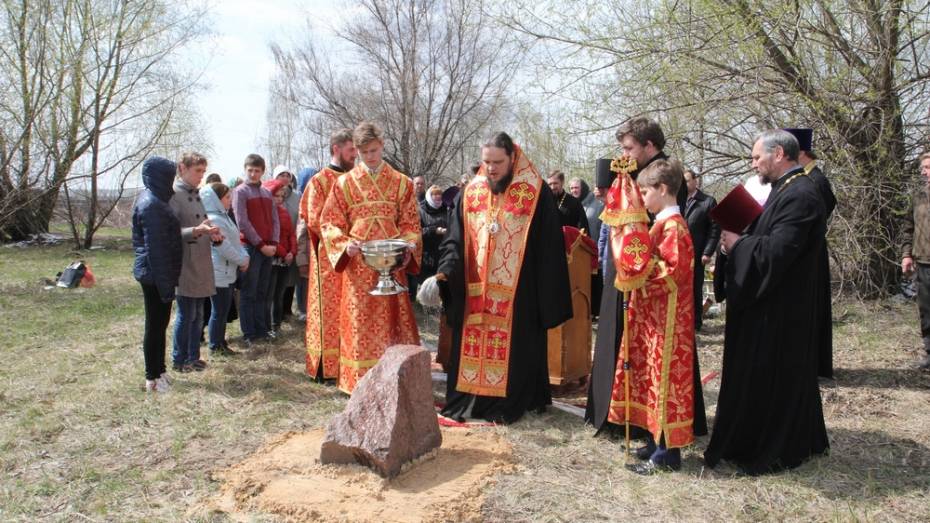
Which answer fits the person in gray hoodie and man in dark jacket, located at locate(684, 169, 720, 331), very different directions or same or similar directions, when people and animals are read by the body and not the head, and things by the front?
very different directions

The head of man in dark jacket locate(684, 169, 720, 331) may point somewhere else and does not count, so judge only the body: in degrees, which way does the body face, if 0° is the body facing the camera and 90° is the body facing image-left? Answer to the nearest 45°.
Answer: approximately 45°

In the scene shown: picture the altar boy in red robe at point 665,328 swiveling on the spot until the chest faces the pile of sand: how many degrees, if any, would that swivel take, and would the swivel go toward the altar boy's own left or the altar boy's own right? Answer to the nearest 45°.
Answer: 0° — they already face it

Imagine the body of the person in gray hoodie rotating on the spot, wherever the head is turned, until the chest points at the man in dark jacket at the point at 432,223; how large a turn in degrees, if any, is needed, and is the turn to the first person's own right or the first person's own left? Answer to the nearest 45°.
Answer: approximately 45° to the first person's own left

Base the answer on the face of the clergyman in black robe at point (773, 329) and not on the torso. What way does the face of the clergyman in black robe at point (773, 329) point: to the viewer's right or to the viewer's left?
to the viewer's left

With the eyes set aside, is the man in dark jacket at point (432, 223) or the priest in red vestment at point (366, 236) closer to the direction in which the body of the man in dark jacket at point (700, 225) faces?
the priest in red vestment

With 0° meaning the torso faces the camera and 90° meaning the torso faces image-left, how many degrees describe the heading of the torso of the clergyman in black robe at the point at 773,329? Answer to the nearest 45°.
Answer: approximately 90°

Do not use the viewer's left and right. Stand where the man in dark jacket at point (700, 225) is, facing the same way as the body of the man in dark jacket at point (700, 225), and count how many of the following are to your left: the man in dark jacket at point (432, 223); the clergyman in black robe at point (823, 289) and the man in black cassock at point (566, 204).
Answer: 1

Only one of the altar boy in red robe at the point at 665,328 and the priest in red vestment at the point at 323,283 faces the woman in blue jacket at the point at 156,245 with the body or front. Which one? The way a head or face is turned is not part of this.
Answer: the altar boy in red robe

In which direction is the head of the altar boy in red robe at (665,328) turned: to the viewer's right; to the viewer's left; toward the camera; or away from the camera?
to the viewer's left

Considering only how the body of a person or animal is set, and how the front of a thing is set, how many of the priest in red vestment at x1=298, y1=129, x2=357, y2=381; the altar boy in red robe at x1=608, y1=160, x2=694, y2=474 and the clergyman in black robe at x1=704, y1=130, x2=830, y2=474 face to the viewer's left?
2

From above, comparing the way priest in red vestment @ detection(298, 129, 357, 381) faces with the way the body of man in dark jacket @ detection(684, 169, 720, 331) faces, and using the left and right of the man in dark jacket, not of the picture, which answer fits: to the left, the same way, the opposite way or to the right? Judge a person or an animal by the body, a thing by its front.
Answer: the opposite way

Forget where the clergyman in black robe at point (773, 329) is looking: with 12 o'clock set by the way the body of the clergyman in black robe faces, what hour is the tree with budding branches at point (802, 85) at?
The tree with budding branches is roughly at 3 o'clock from the clergyman in black robe.

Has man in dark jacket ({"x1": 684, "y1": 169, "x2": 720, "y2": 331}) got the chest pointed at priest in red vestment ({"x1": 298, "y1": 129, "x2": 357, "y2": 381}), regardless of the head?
yes
